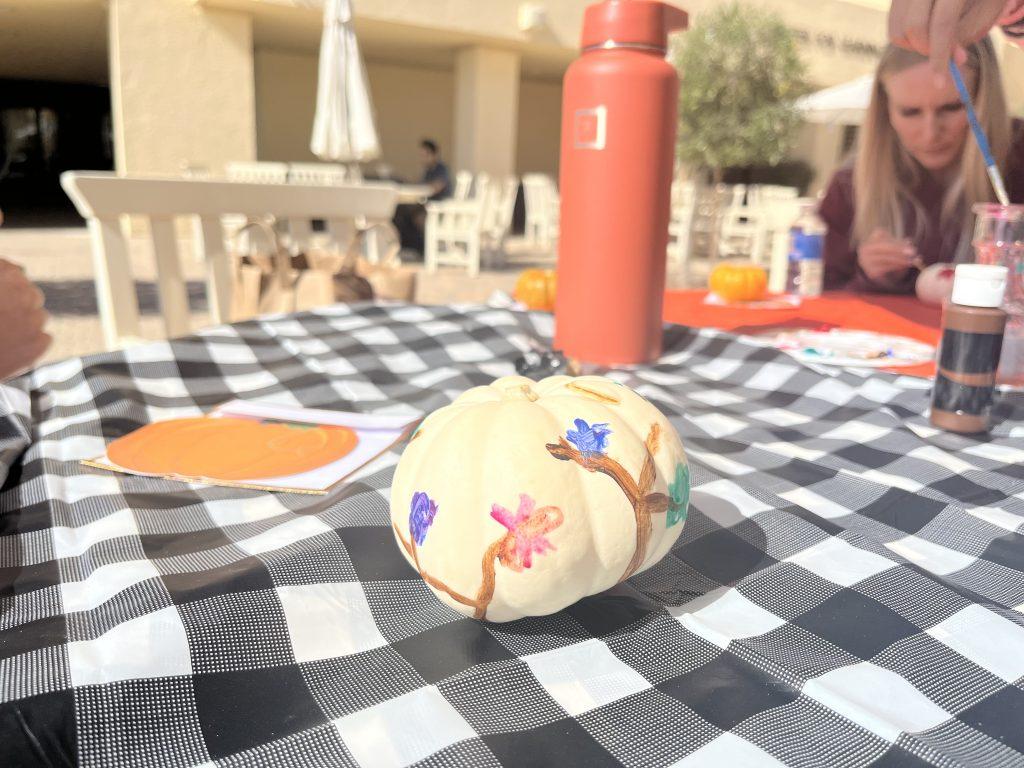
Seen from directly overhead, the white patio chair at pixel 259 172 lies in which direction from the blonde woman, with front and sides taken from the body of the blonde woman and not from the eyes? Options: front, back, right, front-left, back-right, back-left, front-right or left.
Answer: back-right

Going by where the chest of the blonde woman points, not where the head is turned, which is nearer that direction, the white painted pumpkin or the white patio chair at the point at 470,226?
the white painted pumpkin

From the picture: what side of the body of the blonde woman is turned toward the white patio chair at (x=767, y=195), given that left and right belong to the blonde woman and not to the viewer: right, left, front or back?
back

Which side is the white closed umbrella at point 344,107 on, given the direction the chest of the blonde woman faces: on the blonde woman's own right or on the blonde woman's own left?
on the blonde woman's own right

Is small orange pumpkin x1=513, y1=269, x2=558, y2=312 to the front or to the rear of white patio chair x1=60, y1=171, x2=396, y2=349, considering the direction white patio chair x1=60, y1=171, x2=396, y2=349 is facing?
to the front

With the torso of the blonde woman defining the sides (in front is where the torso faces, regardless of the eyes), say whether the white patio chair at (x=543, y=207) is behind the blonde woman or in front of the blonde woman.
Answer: behind
